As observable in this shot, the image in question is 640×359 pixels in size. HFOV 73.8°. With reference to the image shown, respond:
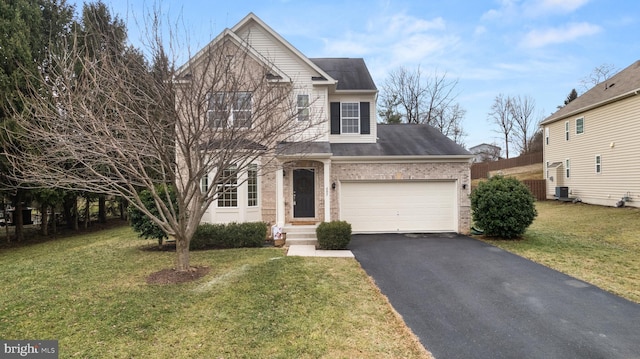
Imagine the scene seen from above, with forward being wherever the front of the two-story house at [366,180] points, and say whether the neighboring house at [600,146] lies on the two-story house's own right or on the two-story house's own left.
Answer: on the two-story house's own left

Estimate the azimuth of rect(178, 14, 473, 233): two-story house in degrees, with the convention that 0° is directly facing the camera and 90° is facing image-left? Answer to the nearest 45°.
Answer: approximately 0°
